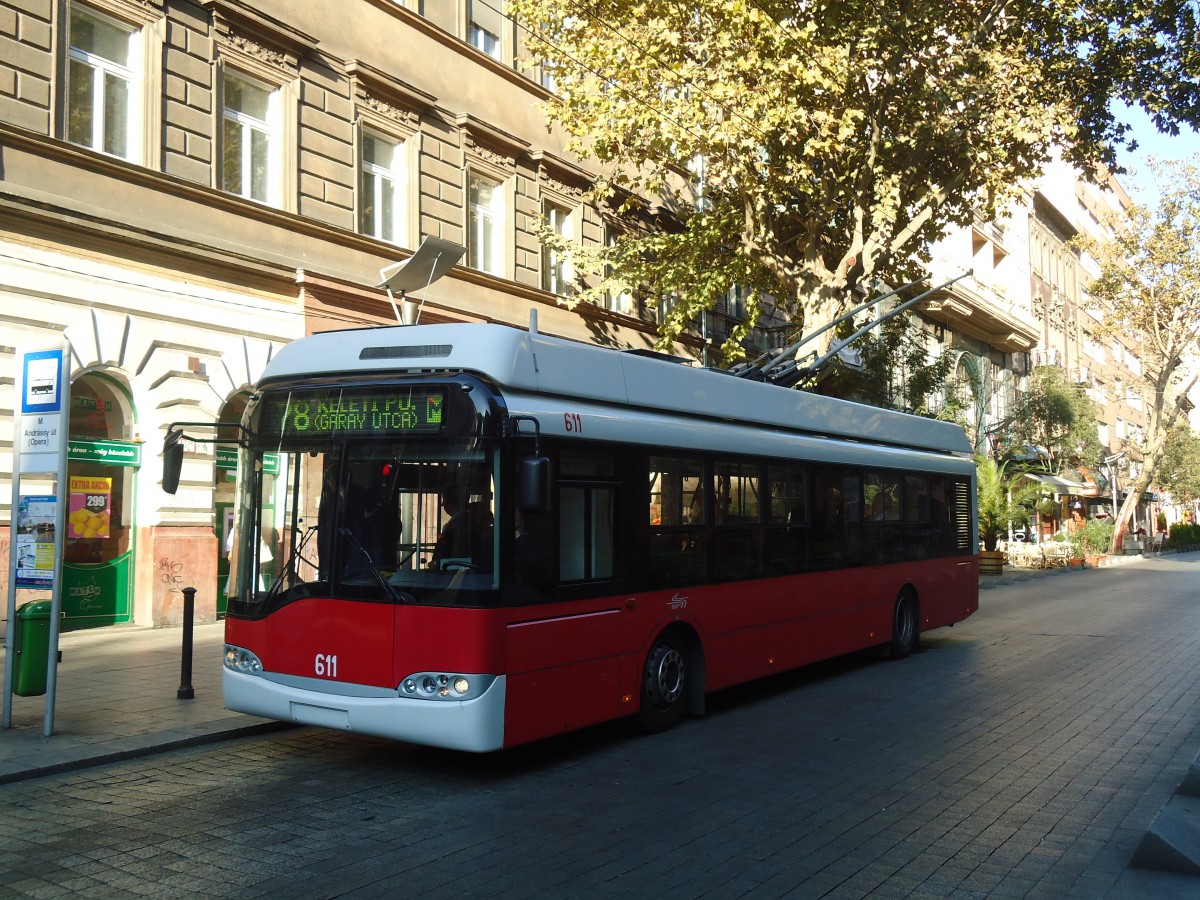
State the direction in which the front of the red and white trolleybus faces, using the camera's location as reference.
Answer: facing the viewer and to the left of the viewer

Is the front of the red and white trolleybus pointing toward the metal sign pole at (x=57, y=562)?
yes

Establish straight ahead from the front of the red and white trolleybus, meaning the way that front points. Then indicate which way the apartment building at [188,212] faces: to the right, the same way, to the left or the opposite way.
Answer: to the left

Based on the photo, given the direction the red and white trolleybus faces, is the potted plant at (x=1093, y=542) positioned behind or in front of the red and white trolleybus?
behind

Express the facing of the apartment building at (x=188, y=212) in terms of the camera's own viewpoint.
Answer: facing the viewer and to the right of the viewer

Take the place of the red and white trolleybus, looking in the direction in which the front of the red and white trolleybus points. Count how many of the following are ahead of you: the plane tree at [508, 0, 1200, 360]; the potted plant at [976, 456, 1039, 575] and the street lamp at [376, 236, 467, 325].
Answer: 0

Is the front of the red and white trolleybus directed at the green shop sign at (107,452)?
no

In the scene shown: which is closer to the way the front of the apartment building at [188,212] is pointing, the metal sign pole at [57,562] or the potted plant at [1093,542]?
the metal sign pole

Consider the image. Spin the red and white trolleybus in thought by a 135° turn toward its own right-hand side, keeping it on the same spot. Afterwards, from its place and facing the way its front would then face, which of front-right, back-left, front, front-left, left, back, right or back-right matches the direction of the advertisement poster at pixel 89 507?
front-left

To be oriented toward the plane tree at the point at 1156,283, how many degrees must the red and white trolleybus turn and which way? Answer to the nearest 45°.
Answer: approximately 180°

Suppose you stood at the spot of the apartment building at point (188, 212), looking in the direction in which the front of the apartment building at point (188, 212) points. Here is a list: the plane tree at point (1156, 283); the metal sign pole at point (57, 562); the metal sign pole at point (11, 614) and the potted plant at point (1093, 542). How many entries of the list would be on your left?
2

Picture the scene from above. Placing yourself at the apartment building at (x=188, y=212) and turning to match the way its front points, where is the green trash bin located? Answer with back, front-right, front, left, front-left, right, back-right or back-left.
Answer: front-right

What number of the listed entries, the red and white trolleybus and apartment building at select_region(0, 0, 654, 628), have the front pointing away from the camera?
0

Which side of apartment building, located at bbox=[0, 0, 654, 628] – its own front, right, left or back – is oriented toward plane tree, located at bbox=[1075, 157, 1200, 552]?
left
